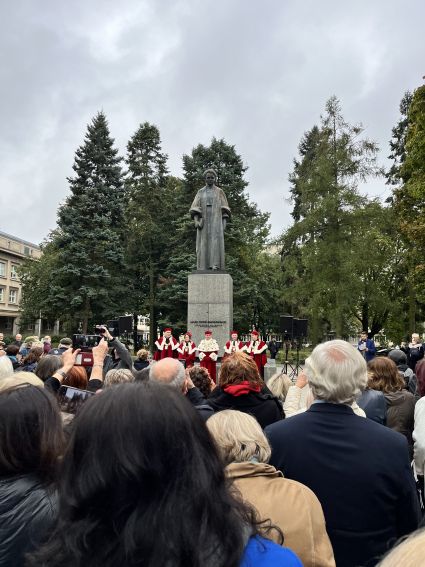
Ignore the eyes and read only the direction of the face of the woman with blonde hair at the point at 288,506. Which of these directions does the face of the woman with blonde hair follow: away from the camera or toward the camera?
away from the camera

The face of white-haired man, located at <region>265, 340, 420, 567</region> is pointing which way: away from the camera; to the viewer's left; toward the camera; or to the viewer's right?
away from the camera

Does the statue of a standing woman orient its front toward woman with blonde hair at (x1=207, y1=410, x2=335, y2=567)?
yes

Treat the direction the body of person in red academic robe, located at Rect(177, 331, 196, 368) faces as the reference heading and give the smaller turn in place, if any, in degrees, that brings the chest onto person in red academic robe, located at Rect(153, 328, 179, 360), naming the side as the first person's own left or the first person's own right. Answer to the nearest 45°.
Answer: approximately 135° to the first person's own right

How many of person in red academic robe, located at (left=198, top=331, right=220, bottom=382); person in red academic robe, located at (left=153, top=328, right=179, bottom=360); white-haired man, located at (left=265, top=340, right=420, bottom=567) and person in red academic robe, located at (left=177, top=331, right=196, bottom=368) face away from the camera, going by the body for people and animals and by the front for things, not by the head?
1

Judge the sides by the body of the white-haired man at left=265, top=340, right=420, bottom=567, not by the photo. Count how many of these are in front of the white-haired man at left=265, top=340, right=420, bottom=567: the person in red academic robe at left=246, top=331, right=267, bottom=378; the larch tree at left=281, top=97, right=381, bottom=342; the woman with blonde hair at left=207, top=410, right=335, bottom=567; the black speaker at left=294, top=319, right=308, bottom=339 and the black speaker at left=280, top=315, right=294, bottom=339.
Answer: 4

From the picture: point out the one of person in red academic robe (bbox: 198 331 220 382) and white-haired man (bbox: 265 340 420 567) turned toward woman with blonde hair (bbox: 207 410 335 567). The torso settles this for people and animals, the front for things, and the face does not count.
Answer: the person in red academic robe

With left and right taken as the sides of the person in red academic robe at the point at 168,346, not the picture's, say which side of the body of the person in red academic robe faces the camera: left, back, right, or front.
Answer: front

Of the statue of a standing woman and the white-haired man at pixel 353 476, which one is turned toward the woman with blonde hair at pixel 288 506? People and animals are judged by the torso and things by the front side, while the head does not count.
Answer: the statue of a standing woman

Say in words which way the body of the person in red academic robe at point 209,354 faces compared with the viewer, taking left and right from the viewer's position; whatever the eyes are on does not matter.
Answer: facing the viewer

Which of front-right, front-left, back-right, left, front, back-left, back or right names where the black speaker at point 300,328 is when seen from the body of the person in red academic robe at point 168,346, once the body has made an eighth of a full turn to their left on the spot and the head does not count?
front-left

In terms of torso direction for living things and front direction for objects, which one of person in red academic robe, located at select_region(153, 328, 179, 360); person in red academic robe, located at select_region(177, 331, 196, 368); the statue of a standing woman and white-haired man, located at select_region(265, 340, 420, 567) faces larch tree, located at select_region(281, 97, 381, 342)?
the white-haired man

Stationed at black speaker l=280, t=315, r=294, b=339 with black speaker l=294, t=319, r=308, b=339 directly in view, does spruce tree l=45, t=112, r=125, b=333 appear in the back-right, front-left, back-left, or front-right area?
back-left

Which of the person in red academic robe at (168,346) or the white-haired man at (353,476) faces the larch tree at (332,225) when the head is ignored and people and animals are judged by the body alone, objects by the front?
the white-haired man

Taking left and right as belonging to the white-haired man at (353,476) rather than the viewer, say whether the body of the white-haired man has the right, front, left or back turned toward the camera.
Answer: back

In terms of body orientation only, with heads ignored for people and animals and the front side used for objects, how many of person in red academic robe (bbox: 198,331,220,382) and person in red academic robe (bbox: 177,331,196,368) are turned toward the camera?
2
